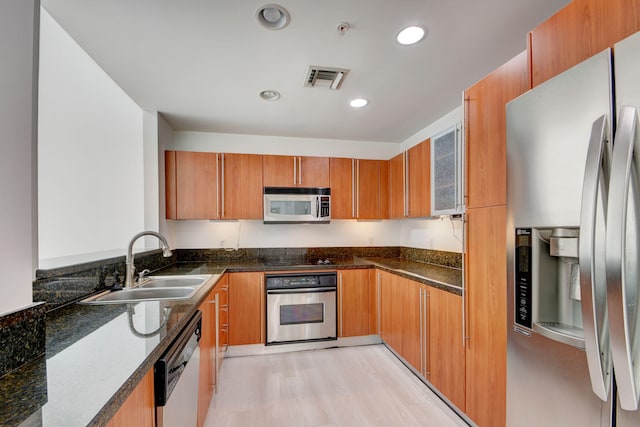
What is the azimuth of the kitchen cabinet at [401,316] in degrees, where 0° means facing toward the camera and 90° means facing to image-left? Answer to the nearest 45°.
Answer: approximately 45°

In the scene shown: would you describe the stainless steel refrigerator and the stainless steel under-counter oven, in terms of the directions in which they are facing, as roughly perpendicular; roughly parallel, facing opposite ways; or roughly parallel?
roughly perpendicular

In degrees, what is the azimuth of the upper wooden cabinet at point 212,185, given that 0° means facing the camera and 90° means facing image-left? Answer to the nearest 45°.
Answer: approximately 0°

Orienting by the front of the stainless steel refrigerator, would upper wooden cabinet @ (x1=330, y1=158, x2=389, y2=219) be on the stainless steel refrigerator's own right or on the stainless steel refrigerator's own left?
on the stainless steel refrigerator's own right

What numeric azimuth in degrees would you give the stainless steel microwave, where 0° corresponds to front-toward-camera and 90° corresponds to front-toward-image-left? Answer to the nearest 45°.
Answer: approximately 0°

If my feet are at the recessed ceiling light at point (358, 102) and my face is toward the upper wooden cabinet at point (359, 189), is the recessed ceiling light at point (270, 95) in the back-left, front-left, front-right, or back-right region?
back-left

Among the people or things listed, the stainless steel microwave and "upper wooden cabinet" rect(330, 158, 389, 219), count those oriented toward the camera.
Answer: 2
